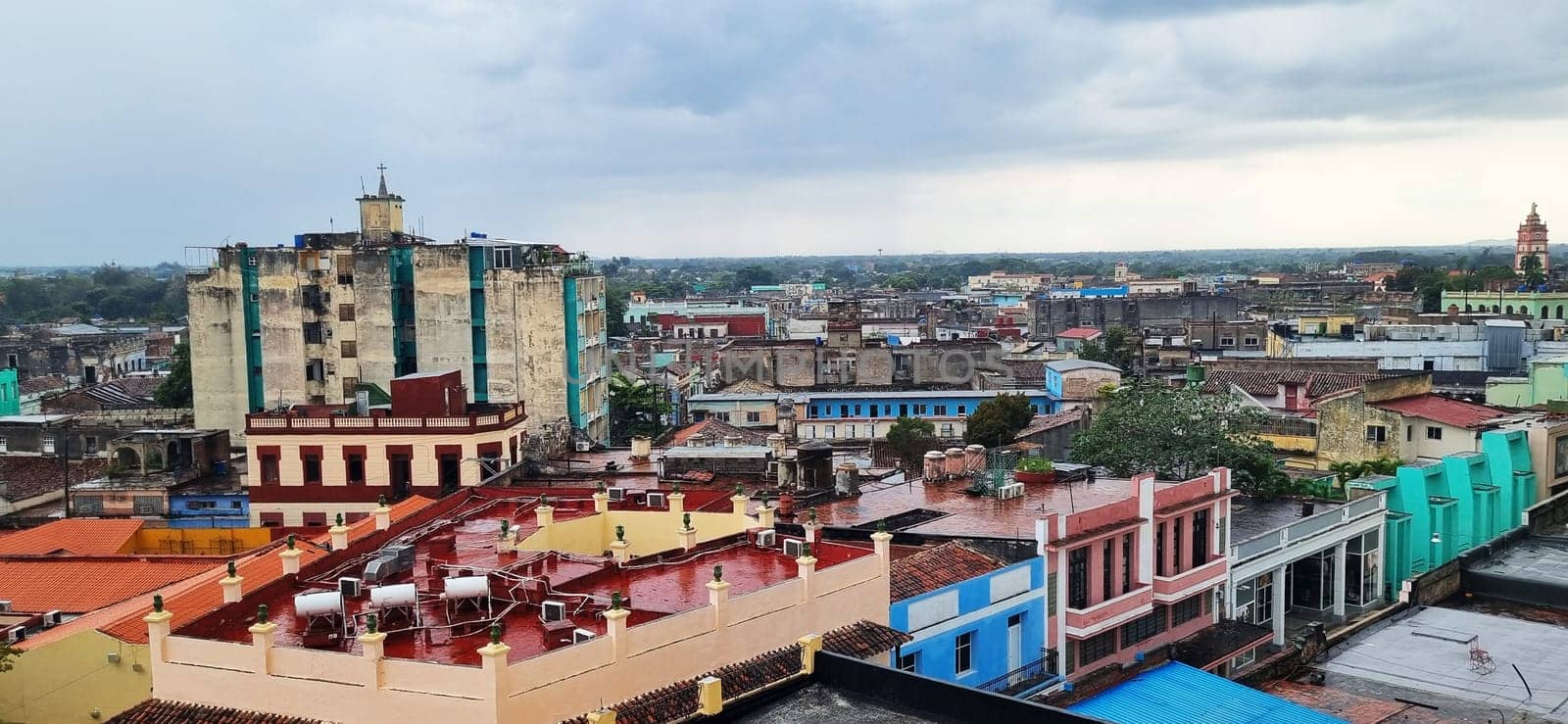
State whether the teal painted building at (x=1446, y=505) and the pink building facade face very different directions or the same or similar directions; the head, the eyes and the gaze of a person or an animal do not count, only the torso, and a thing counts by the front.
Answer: same or similar directions

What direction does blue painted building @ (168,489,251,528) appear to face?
toward the camera

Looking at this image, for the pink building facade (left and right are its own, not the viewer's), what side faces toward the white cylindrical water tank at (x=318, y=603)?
right

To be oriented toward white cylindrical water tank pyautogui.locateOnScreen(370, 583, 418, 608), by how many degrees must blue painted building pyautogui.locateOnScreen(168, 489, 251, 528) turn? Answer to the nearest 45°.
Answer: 0° — it already faces it

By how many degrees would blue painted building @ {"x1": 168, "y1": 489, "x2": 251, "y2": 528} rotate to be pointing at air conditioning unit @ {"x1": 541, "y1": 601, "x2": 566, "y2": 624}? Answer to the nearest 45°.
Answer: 0° — it already faces it

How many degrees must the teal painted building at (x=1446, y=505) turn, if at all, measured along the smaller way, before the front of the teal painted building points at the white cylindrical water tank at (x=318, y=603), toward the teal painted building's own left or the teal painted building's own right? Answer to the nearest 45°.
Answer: approximately 90° to the teal painted building's own right

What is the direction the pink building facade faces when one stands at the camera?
facing the viewer and to the right of the viewer

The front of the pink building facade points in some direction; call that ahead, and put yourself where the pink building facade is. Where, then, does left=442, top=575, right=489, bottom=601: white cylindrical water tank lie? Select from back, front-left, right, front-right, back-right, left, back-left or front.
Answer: right

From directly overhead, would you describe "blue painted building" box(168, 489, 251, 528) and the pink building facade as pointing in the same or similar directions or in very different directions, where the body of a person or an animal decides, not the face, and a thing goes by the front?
same or similar directions

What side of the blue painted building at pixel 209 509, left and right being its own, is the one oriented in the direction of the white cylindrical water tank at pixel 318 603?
front

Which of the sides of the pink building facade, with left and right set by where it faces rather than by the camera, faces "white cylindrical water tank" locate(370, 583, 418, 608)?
right

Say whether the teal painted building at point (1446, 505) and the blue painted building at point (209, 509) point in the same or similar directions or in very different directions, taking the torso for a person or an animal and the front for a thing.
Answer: same or similar directions

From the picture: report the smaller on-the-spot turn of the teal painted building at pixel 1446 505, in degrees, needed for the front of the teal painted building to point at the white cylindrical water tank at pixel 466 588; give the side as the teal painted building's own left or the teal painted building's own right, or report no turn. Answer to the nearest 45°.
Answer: approximately 90° to the teal painted building's own right
